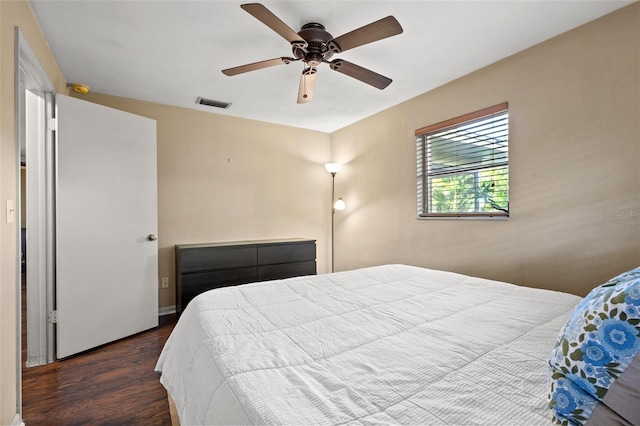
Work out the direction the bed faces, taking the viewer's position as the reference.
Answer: facing away from the viewer and to the left of the viewer

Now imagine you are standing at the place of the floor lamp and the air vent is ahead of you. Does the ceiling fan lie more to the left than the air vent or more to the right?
left

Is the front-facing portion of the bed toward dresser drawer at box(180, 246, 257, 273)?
yes

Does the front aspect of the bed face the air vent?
yes

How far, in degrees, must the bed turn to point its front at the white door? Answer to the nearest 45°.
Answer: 0° — it already faces it

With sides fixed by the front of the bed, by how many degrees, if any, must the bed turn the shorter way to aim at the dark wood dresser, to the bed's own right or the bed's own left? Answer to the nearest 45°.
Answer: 0° — it already faces it

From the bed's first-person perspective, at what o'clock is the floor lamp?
The floor lamp is roughly at 1 o'clock from the bed.
